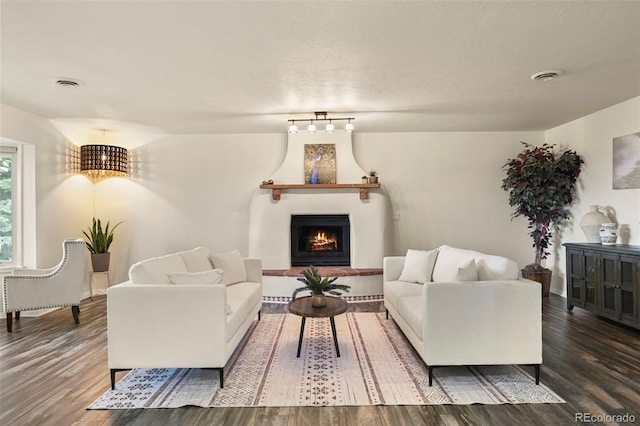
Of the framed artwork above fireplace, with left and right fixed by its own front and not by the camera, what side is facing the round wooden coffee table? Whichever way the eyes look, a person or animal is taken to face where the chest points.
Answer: front

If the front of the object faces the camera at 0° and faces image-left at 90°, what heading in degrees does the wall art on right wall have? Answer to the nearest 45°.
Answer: approximately 45°

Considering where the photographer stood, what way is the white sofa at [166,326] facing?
facing to the right of the viewer

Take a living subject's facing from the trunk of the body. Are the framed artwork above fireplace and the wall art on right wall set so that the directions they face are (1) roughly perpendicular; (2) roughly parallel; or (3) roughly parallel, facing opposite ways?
roughly perpendicular

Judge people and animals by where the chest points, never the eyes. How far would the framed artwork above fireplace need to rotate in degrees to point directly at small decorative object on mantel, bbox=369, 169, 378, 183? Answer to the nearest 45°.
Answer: approximately 90° to its left

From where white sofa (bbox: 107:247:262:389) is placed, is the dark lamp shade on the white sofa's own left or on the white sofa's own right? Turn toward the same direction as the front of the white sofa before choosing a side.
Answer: on the white sofa's own left

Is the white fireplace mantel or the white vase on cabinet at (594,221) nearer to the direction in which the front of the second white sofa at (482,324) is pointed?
the white fireplace mantel

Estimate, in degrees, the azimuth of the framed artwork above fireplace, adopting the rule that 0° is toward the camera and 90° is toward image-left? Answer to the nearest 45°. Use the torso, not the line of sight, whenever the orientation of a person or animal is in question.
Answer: approximately 0°

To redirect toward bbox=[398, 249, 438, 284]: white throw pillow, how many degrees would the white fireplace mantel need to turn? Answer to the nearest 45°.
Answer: approximately 45° to its left

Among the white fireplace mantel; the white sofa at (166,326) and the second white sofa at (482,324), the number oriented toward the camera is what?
1

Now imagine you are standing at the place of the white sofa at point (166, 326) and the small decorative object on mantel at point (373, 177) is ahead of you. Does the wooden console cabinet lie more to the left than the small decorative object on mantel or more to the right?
right

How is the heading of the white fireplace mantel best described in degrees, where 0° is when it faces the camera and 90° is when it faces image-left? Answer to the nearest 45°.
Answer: approximately 0°

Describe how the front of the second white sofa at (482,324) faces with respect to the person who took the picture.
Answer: facing to the left of the viewer

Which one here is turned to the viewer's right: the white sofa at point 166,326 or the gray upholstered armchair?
the white sofa

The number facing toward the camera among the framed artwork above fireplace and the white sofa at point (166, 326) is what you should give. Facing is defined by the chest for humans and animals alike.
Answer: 1

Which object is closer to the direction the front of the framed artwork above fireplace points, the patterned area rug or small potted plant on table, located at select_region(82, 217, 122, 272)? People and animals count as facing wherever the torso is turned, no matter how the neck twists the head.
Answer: the patterned area rug

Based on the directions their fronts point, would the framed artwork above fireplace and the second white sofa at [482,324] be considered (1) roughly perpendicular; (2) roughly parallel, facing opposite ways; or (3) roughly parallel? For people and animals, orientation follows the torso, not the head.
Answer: roughly perpendicular
